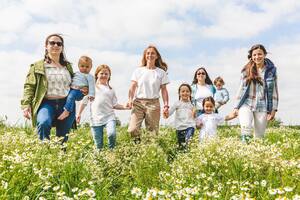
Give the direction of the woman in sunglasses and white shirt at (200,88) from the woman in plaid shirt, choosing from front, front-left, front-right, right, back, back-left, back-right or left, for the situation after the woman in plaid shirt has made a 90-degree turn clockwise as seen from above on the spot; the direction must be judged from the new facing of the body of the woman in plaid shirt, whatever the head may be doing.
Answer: front-right

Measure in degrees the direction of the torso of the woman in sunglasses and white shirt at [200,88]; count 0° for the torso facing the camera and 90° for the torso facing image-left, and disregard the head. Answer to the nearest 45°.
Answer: approximately 0°

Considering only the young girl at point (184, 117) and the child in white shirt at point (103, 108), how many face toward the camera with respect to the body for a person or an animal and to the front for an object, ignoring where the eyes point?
2

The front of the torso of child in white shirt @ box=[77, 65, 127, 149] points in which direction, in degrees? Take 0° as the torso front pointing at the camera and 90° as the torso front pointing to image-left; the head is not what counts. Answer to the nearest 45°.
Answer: approximately 0°

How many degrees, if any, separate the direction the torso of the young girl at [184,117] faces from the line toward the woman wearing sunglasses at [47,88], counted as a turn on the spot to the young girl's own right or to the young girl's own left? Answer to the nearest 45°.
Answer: approximately 45° to the young girl's own right
